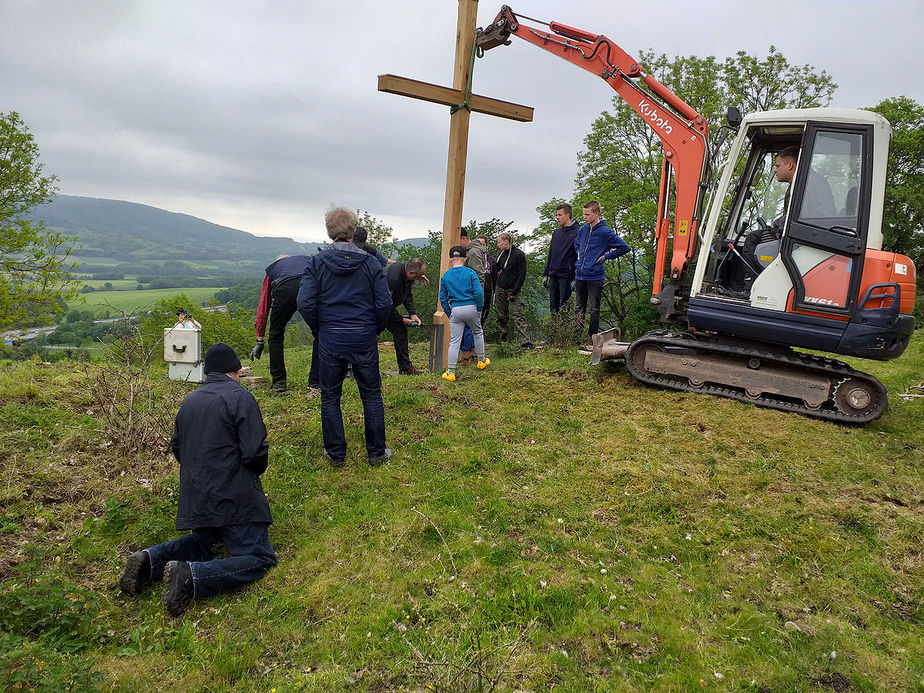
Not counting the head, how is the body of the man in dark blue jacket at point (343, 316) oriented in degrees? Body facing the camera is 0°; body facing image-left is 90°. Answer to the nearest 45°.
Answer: approximately 180°

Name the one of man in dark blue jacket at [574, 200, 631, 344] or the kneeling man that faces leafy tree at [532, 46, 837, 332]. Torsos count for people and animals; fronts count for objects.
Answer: the kneeling man

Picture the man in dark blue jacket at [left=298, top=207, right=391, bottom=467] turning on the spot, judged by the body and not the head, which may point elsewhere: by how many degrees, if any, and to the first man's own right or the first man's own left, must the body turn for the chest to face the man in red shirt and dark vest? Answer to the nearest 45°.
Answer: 0° — they already face them

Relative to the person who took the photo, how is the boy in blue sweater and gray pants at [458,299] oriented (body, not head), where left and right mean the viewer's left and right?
facing away from the viewer

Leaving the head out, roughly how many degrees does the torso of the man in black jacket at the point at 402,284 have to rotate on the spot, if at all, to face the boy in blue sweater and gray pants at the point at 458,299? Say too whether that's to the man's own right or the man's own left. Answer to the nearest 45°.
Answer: approximately 45° to the man's own right

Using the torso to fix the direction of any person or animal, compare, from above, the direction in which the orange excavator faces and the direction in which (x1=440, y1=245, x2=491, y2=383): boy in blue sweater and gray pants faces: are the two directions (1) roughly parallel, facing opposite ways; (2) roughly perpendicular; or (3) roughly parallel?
roughly perpendicular

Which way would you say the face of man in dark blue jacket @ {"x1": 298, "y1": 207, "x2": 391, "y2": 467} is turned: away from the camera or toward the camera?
away from the camera

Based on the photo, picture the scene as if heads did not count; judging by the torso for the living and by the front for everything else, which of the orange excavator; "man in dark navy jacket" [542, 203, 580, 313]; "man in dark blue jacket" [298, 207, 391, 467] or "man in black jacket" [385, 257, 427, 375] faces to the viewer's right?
"man in black jacket" [385, 257, 427, 375]

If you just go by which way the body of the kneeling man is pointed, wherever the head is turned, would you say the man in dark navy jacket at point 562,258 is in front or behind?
in front
